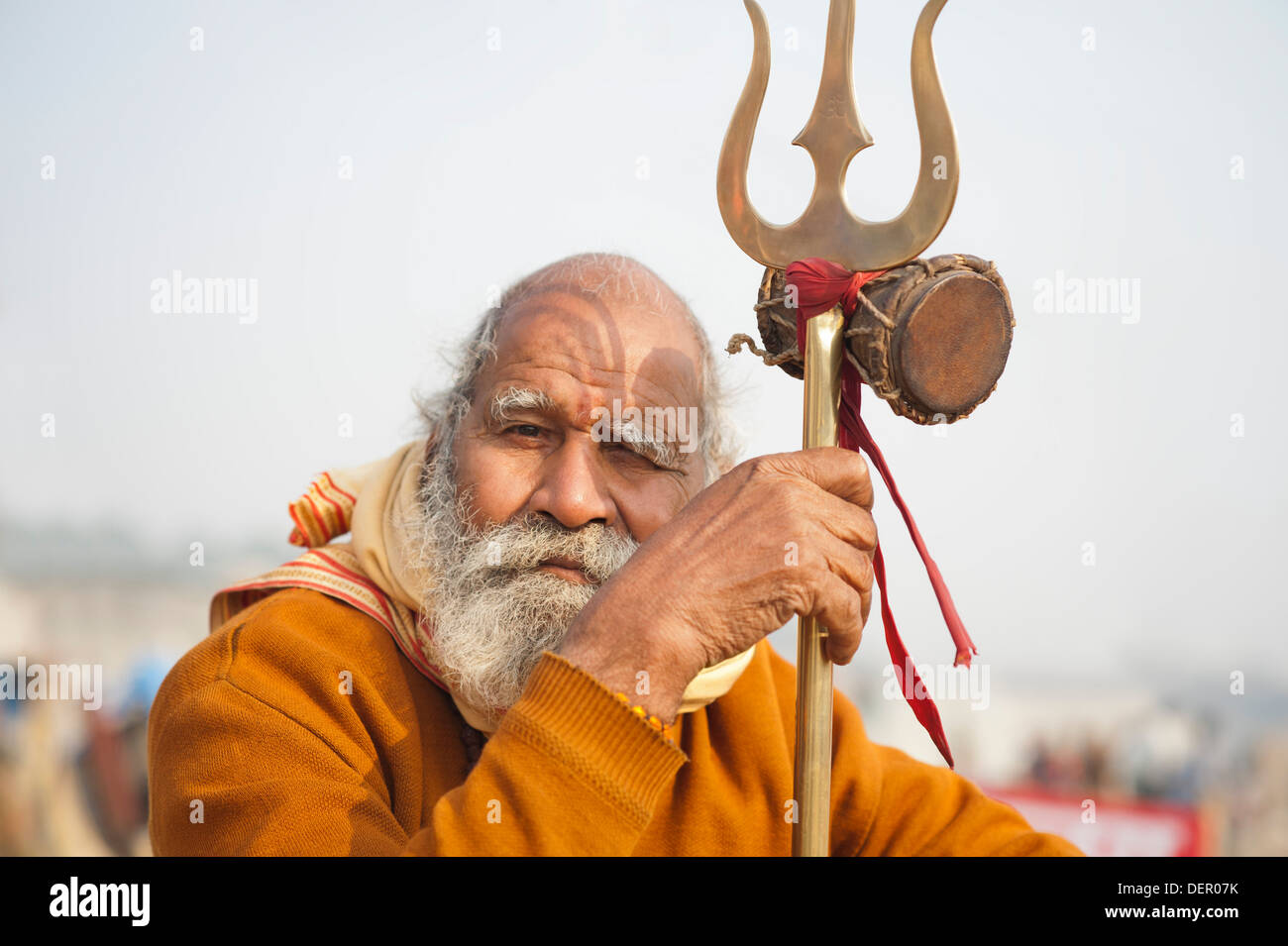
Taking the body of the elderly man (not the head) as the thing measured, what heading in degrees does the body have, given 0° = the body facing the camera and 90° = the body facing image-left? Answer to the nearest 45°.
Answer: approximately 0°
